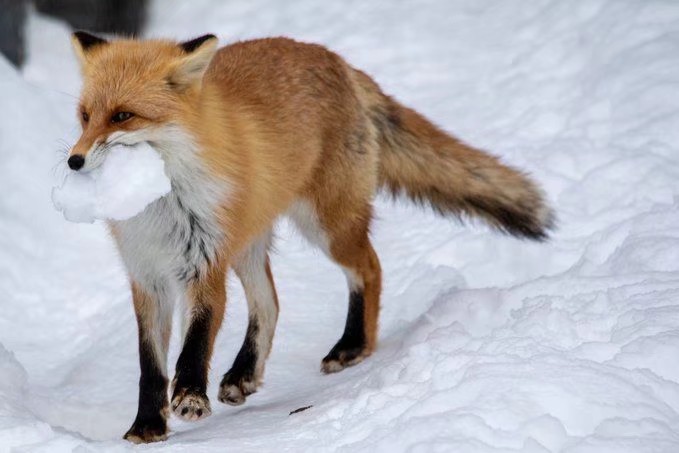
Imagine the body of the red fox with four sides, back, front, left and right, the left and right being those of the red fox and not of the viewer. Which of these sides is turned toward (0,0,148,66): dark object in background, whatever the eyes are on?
right

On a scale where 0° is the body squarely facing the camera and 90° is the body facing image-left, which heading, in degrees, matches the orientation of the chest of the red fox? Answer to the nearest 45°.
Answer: approximately 45°
